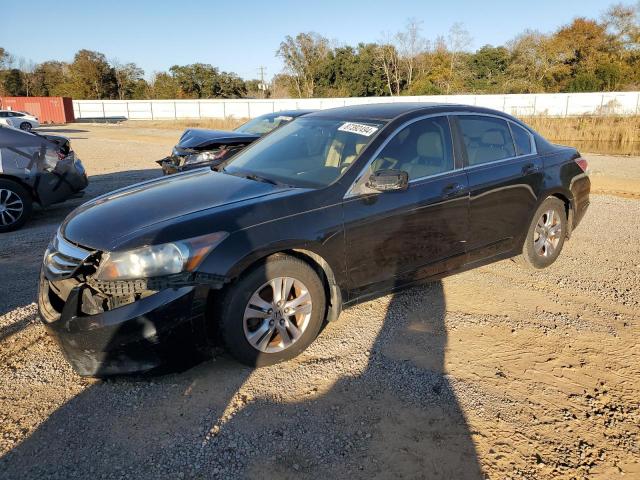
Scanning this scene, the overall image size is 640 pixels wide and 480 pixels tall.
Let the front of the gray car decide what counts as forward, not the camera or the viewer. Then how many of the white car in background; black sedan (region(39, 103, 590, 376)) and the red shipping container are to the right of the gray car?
2

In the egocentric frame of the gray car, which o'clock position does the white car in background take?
The white car in background is roughly at 3 o'clock from the gray car.

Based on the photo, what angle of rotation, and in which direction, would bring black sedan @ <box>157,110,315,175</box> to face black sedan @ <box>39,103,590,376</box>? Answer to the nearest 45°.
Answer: approximately 45° to its left

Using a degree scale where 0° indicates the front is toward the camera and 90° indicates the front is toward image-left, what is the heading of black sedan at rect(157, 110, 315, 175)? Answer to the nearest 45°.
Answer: approximately 45°

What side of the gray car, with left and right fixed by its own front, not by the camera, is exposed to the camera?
left

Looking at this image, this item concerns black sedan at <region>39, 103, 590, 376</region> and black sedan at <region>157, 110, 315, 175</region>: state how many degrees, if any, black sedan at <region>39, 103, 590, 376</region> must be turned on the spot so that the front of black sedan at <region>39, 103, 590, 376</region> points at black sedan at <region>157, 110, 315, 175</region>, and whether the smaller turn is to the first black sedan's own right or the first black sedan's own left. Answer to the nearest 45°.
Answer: approximately 135° to the first black sedan's own right

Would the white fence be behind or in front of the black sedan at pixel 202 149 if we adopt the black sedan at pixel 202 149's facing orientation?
behind
